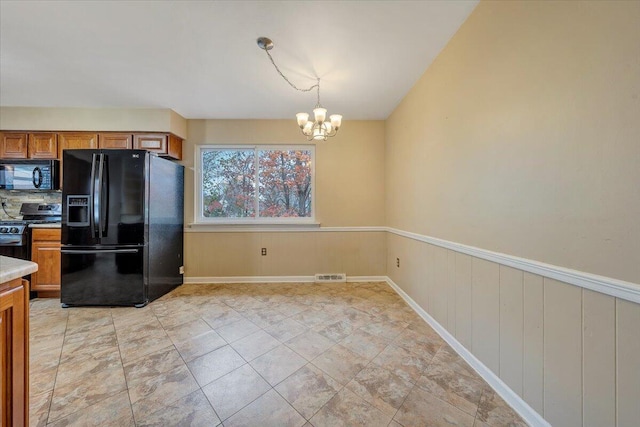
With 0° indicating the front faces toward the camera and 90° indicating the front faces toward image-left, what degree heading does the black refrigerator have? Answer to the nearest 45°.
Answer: approximately 45°

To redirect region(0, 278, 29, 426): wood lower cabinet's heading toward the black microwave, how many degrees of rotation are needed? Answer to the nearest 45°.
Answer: approximately 135° to its left

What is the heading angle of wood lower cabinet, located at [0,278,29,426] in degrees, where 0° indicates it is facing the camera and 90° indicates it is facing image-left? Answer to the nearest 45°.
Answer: approximately 315°

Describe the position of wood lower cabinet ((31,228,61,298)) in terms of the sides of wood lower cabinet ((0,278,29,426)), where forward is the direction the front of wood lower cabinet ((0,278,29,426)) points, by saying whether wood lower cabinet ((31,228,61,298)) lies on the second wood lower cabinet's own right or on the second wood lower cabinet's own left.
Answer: on the second wood lower cabinet's own left

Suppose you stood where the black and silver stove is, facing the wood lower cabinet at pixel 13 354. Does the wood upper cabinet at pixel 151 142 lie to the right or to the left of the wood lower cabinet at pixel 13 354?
left

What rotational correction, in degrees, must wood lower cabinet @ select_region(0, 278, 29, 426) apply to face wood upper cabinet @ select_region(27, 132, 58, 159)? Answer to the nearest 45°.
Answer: approximately 135° to its left

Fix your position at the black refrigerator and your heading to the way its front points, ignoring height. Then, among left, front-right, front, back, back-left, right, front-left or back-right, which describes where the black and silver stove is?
right

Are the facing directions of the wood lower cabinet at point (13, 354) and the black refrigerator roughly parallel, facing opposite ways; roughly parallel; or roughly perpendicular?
roughly perpendicular

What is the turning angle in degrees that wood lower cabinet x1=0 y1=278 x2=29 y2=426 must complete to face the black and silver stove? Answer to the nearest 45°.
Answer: approximately 135° to its left

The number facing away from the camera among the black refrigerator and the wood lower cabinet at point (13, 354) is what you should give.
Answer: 0
